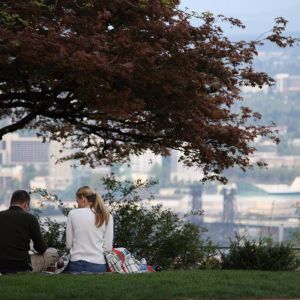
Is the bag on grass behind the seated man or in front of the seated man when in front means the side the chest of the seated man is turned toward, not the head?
in front

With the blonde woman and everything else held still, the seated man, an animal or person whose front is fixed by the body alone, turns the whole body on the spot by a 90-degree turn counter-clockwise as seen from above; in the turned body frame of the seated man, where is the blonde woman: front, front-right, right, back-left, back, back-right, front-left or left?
back-right

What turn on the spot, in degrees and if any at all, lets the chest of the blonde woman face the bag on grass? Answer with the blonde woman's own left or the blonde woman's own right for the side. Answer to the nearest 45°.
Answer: approximately 45° to the blonde woman's own right

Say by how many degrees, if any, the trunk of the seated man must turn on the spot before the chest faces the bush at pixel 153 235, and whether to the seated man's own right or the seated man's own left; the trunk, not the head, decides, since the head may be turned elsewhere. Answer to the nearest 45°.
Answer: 0° — they already face it

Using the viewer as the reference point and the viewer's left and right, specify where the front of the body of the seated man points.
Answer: facing away from the viewer and to the right of the viewer

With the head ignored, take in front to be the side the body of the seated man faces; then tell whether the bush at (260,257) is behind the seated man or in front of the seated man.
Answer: in front

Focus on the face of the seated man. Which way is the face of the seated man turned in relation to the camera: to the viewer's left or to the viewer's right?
to the viewer's right

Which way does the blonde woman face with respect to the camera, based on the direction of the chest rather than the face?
away from the camera
